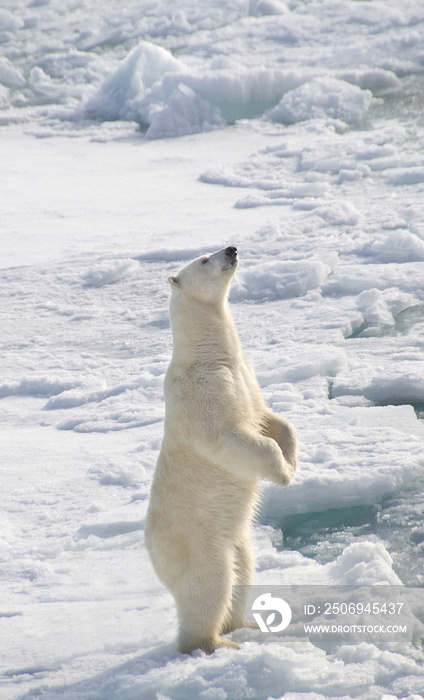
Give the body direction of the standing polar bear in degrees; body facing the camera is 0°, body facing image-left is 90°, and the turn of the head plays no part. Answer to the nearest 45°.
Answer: approximately 270°
